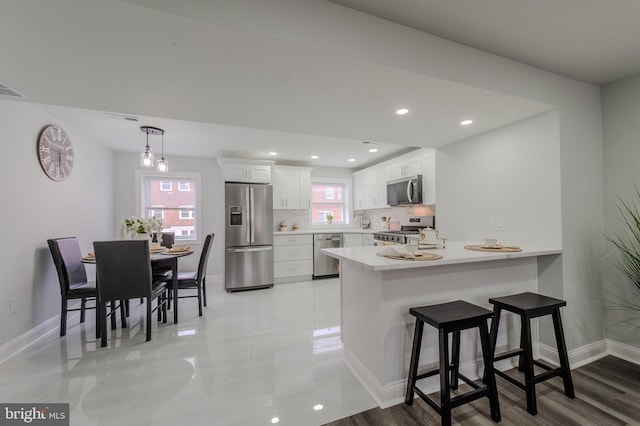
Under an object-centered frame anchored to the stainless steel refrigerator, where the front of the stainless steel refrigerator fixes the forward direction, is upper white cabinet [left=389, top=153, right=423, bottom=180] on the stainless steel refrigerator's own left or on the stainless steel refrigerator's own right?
on the stainless steel refrigerator's own left

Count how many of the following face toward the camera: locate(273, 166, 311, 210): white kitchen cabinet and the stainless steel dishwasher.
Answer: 2

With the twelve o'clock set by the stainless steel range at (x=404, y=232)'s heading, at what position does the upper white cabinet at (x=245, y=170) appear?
The upper white cabinet is roughly at 1 o'clock from the stainless steel range.

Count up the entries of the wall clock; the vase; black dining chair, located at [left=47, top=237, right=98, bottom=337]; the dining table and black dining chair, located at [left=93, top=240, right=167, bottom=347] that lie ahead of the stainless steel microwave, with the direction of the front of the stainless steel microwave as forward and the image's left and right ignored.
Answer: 5

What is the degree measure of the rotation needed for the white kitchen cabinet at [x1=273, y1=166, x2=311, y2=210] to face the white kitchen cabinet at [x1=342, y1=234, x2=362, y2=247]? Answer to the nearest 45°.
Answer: approximately 90° to its left

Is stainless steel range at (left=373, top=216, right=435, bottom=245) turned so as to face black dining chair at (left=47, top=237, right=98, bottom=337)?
yes

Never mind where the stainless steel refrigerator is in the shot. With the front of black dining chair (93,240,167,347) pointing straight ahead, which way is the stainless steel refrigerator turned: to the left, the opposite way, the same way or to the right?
the opposite way

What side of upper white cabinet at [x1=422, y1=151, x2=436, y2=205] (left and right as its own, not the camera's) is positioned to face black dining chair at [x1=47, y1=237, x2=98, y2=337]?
front

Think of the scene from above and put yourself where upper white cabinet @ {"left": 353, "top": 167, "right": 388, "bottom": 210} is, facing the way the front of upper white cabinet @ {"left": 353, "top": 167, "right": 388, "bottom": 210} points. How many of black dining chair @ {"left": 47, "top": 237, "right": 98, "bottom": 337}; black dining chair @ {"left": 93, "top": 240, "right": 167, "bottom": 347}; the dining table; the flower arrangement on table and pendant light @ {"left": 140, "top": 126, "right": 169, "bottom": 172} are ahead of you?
5

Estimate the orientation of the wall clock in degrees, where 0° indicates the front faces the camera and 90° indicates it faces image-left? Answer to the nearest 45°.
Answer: approximately 315°

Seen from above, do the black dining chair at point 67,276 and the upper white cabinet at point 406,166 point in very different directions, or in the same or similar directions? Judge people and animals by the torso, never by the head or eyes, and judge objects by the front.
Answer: very different directions

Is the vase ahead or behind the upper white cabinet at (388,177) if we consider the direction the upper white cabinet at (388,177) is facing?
ahead

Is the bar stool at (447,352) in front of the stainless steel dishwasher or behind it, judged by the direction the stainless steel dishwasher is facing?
in front
